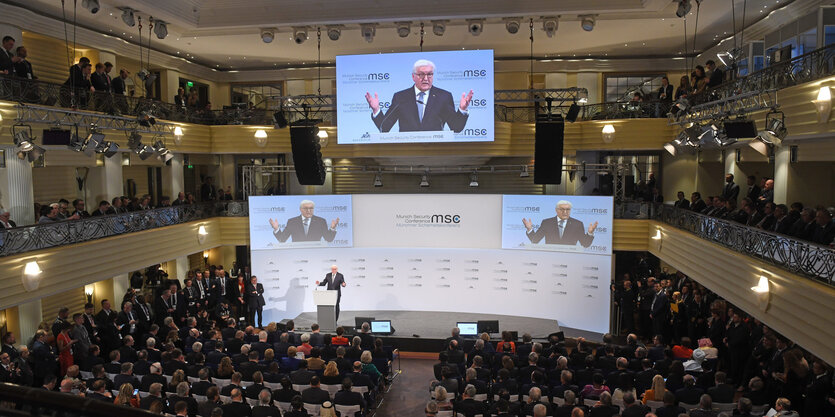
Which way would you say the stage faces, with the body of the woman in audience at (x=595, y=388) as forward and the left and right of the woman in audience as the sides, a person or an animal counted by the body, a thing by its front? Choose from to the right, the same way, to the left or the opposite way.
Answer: the opposite way

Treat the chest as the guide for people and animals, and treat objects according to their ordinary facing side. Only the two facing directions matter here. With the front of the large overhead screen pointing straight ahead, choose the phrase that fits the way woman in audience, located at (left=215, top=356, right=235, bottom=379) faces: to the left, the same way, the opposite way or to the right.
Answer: the opposite way

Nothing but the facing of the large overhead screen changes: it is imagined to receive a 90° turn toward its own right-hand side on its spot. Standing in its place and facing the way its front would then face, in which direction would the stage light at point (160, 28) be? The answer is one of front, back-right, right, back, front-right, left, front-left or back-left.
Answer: front

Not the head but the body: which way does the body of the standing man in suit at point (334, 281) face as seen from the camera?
toward the camera

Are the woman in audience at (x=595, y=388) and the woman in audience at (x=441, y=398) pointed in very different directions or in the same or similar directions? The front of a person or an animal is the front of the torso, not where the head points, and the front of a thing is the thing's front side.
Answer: same or similar directions

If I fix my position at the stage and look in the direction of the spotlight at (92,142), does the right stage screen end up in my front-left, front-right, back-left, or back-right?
back-left

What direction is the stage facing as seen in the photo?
toward the camera

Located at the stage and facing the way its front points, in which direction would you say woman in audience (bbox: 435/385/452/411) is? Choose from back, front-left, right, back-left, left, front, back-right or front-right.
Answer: front

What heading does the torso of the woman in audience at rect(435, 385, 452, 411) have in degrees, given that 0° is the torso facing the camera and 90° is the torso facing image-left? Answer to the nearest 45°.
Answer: approximately 180°

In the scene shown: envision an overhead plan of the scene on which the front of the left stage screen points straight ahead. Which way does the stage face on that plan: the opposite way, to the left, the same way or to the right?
the same way
